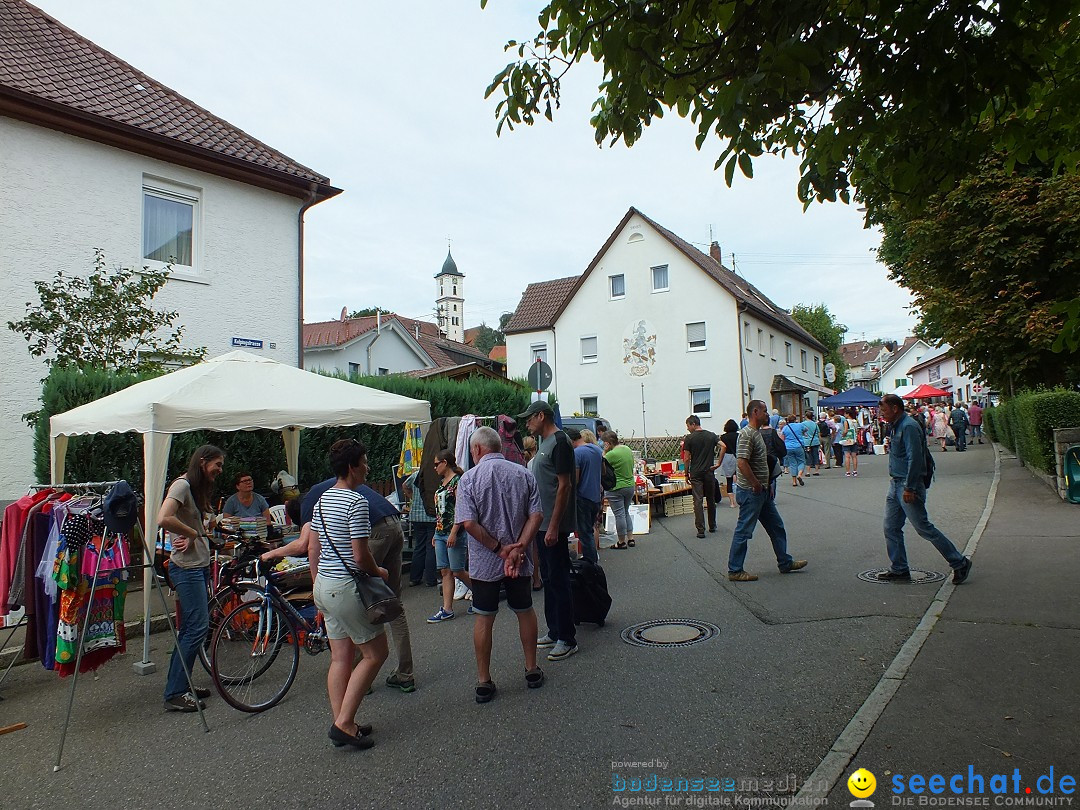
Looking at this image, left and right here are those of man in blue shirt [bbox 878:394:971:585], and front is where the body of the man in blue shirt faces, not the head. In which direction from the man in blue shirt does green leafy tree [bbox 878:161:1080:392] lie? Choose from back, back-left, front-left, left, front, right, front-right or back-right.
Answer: right

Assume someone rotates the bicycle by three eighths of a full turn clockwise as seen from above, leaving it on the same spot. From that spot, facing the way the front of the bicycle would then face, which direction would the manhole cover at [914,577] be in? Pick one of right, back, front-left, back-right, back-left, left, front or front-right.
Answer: right

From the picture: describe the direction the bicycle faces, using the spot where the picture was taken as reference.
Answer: facing the viewer and to the left of the viewer

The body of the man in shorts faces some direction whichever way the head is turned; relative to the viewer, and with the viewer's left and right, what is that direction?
facing away from the viewer and to the left of the viewer

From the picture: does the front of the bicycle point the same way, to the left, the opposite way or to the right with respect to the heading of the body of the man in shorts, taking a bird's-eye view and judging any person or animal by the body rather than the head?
to the left

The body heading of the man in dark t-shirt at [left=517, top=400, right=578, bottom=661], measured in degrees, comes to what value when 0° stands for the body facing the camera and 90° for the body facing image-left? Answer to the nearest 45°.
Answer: approximately 90°

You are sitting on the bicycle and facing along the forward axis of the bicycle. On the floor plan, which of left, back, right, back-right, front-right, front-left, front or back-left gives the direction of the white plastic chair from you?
back-right

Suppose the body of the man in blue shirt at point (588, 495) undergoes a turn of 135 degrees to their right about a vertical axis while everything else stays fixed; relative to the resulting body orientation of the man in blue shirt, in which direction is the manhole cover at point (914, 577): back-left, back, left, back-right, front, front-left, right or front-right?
front

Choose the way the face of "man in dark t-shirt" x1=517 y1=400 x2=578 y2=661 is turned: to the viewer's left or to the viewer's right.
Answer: to the viewer's left

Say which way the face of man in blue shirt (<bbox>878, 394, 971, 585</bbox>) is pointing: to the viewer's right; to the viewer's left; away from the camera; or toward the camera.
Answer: to the viewer's left

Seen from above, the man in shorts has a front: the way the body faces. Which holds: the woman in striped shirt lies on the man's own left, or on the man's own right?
on the man's own left

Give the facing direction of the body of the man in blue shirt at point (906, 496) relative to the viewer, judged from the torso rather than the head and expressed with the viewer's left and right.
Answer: facing to the left of the viewer

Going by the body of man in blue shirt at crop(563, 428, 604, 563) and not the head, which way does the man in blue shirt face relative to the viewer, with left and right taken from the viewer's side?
facing away from the viewer and to the left of the viewer

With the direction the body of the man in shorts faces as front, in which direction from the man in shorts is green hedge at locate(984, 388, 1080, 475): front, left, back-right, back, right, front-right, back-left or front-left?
right
